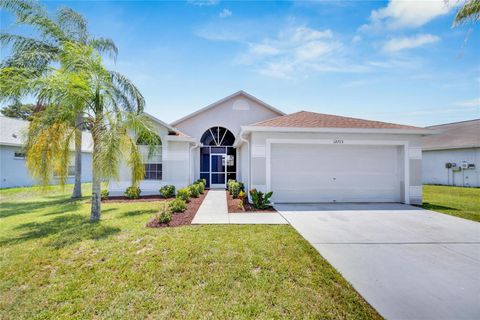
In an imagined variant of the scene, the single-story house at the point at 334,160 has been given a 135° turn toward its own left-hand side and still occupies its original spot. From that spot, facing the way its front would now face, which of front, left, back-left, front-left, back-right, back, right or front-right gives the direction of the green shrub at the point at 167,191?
back-left

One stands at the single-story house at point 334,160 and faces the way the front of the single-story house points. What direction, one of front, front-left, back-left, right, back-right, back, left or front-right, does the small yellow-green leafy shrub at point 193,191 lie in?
right

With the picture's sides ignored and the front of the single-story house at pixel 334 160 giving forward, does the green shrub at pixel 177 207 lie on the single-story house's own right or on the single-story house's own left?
on the single-story house's own right

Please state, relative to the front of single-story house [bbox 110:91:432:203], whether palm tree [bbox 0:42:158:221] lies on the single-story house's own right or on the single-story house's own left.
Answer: on the single-story house's own right

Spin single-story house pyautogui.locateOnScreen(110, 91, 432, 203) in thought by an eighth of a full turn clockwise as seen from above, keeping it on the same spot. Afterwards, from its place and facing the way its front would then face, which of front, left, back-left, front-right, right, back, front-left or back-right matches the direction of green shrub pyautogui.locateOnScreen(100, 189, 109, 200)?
front-right

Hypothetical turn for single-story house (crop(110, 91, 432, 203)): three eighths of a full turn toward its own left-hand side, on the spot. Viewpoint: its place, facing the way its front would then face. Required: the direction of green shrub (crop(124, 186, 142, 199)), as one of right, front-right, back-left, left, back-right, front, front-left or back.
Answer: back-left

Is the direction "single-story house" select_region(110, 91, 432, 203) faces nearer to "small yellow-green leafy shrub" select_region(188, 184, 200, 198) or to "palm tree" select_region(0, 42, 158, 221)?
the palm tree

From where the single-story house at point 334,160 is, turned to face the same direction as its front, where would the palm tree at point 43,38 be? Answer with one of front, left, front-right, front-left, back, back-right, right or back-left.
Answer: right

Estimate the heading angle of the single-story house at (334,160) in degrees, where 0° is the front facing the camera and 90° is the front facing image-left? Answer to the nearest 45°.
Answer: approximately 0°

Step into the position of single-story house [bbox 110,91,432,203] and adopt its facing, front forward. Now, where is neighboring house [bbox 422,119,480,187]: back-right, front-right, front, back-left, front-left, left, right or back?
back-left
